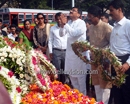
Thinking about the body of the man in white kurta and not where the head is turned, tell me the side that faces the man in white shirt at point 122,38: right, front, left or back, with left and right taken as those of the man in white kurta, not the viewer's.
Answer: left

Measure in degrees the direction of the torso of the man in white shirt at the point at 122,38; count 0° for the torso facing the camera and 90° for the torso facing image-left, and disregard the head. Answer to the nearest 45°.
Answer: approximately 45°

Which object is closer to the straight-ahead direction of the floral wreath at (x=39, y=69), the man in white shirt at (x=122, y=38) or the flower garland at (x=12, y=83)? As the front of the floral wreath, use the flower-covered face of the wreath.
the flower garland

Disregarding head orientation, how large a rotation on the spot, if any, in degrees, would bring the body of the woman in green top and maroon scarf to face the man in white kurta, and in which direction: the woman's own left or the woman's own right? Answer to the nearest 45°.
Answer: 0° — they already face them

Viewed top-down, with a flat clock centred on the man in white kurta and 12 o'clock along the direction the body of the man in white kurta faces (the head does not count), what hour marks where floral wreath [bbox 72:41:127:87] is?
The floral wreath is roughly at 10 o'clock from the man in white kurta.

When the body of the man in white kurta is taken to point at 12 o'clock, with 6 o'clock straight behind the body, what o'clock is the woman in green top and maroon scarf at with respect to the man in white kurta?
The woman in green top and maroon scarf is roughly at 3 o'clock from the man in white kurta.

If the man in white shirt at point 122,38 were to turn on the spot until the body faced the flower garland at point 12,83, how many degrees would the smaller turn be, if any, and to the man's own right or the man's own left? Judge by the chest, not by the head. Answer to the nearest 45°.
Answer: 0° — they already face it

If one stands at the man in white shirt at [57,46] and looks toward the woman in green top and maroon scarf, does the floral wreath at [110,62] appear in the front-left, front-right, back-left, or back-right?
back-left

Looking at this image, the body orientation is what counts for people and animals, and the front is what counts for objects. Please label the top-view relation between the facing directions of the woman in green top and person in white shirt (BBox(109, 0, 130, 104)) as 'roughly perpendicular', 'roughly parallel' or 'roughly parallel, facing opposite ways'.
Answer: roughly perpendicular
